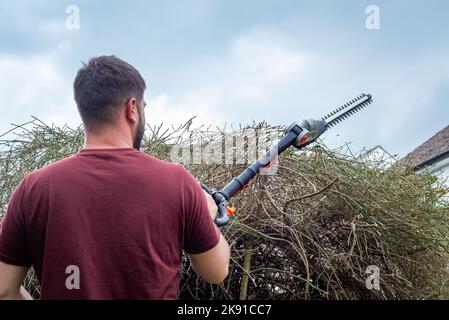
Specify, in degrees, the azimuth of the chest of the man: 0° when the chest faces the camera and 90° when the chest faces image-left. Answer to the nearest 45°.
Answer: approximately 180°

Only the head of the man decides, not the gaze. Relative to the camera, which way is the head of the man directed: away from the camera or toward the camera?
away from the camera
